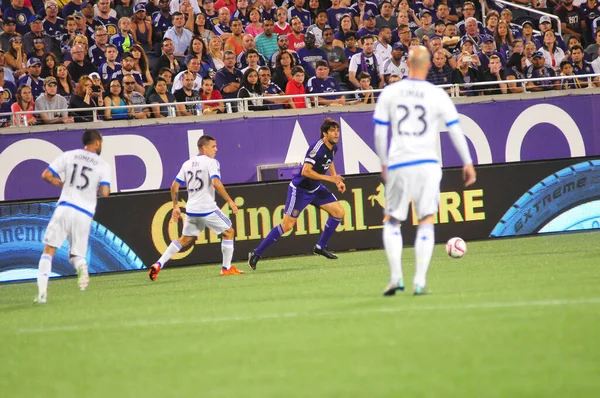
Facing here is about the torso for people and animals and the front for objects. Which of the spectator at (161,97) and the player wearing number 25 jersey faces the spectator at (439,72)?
the player wearing number 25 jersey

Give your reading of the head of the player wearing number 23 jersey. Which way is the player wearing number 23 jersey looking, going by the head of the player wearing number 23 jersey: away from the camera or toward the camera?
away from the camera

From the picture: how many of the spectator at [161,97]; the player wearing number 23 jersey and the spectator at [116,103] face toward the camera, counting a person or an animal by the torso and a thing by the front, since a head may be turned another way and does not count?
2

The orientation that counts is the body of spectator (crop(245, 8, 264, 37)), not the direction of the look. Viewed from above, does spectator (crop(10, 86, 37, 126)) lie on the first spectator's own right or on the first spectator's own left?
on the first spectator's own right

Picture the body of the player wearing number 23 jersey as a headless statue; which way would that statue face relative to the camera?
away from the camera

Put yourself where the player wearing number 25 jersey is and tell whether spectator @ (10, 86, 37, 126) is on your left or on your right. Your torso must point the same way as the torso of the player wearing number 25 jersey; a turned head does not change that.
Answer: on your left

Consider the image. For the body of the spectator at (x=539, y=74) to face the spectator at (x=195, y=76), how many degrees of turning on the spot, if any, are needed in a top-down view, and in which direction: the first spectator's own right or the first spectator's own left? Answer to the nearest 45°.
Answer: approximately 45° to the first spectator's own right

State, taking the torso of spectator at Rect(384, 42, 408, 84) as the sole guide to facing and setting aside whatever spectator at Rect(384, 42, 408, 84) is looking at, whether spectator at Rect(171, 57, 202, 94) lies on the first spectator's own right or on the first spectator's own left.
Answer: on the first spectator's own right

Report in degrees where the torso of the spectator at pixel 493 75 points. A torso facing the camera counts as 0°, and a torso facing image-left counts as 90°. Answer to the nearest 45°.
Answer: approximately 0°

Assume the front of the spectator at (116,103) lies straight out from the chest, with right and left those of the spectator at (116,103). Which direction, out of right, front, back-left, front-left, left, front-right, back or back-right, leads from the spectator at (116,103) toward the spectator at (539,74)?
left

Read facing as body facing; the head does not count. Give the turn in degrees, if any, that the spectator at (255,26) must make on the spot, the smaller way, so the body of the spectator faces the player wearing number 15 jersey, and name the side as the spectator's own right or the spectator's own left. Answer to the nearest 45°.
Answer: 0° — they already face them
